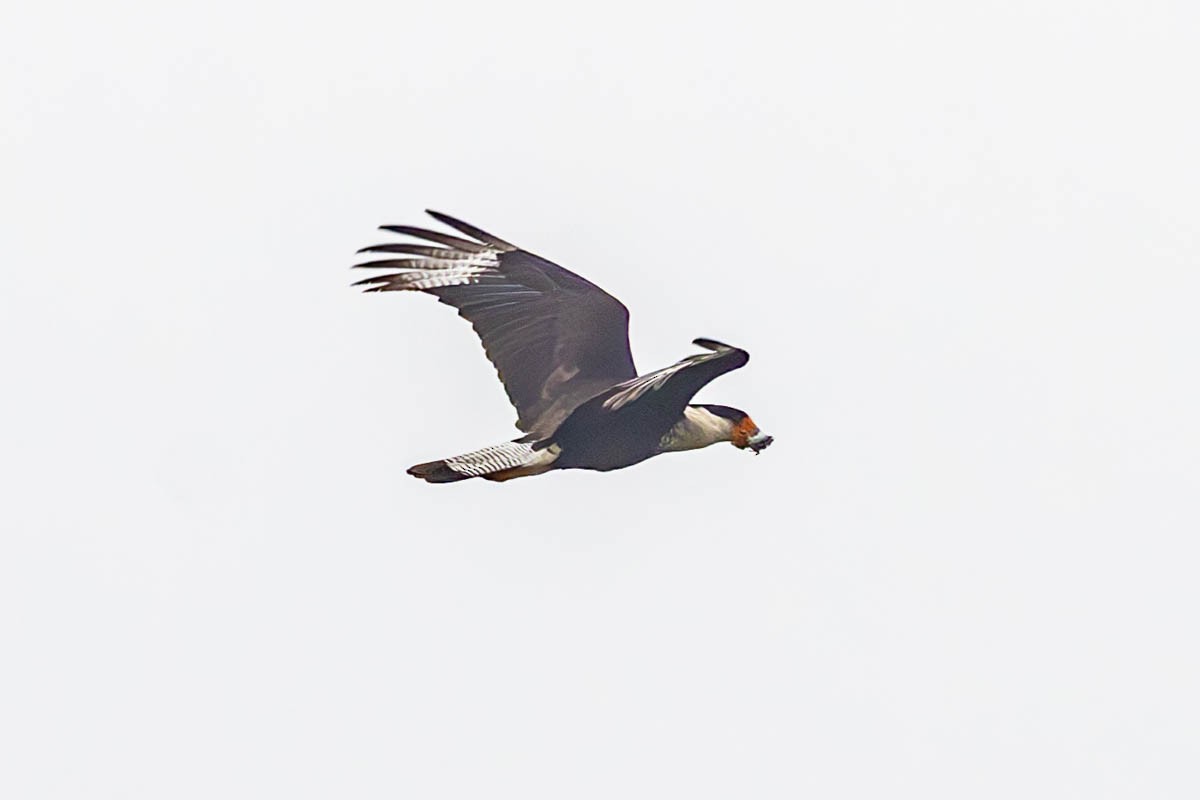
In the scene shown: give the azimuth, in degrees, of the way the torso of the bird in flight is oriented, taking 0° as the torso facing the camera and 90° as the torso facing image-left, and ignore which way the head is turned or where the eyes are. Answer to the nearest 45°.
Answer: approximately 270°
